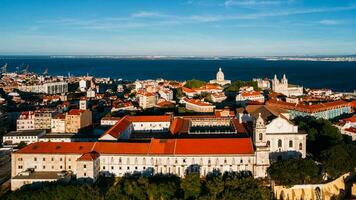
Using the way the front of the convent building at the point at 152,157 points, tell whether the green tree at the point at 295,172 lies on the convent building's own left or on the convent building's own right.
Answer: on the convent building's own left

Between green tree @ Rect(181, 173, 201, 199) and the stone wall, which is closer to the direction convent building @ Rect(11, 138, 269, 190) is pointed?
the green tree

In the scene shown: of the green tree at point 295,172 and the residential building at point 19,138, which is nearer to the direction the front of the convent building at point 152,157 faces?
the green tree

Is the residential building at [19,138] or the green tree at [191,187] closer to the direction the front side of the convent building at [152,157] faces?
the green tree

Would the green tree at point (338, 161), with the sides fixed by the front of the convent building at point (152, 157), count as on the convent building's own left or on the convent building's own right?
on the convent building's own left

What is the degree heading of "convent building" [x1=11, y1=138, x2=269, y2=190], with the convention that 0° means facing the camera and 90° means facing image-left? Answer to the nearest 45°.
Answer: approximately 0°

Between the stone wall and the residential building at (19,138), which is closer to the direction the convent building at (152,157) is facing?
the stone wall

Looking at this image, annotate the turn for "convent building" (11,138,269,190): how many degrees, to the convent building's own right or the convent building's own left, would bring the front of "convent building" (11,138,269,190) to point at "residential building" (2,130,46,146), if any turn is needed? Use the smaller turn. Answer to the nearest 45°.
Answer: approximately 135° to the convent building's own right

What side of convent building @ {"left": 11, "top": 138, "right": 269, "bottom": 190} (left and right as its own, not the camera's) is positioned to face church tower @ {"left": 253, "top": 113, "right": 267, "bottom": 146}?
left
